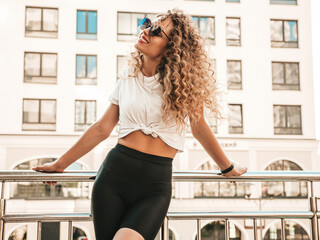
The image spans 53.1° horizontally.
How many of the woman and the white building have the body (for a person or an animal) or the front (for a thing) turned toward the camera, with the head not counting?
2

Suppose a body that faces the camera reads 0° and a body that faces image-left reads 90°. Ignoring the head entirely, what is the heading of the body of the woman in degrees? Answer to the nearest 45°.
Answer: approximately 0°

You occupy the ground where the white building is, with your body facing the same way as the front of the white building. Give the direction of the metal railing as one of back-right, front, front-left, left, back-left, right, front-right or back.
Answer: front

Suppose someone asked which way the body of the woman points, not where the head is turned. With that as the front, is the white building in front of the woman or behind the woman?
behind

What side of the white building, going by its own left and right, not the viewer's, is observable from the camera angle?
front

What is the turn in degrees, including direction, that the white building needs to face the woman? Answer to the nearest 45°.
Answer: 0° — it already faces them

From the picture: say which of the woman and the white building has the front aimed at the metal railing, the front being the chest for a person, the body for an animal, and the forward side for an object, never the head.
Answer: the white building
